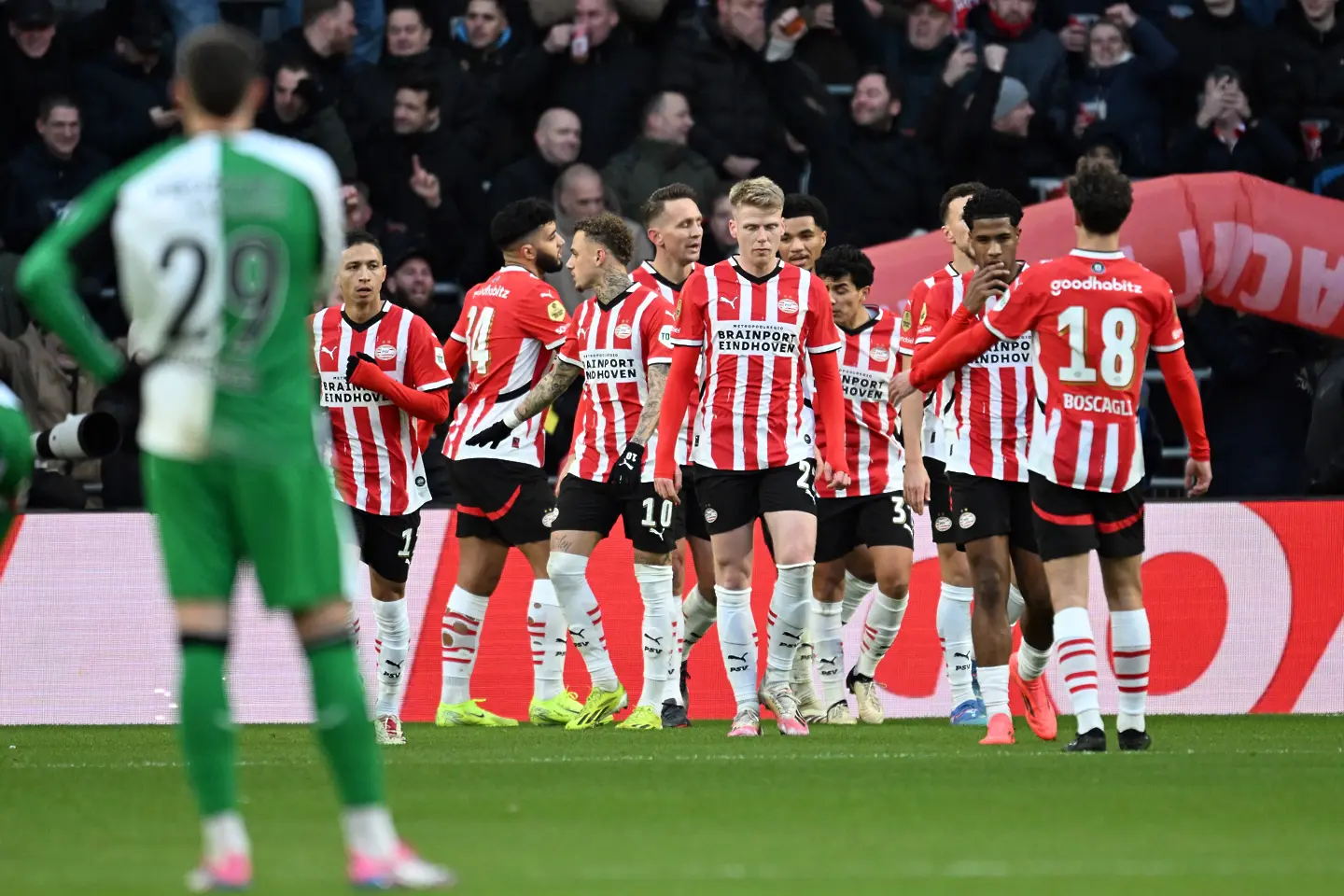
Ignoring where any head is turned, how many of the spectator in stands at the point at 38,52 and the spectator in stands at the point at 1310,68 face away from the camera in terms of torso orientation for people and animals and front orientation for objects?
0

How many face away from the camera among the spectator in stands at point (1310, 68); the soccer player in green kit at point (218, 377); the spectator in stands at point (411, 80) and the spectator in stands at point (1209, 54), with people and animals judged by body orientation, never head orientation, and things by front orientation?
1

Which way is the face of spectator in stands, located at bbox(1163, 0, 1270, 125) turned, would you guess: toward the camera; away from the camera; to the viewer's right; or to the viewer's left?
toward the camera

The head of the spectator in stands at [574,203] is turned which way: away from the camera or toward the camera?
toward the camera

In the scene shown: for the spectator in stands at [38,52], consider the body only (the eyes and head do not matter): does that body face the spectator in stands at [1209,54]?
no

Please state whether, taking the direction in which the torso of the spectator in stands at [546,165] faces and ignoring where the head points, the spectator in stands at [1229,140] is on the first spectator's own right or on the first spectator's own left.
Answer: on the first spectator's own left

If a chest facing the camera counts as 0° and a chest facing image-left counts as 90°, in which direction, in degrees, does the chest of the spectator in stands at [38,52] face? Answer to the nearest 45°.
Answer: approximately 0°

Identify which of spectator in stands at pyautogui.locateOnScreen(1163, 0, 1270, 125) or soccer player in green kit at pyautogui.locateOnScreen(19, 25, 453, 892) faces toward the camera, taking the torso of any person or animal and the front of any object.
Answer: the spectator in stands

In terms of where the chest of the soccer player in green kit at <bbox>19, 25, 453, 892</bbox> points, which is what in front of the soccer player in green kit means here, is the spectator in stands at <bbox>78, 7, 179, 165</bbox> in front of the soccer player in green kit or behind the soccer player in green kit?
in front

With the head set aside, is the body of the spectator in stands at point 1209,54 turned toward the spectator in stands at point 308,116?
no

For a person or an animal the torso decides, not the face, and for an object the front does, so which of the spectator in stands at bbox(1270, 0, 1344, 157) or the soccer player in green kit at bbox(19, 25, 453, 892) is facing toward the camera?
the spectator in stands

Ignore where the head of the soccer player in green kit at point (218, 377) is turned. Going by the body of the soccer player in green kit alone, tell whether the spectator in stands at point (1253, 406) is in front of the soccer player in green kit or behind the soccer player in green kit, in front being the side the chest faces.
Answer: in front

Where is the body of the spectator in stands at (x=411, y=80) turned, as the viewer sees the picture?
toward the camera

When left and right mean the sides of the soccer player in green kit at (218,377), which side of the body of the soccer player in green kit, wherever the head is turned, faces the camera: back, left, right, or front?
back

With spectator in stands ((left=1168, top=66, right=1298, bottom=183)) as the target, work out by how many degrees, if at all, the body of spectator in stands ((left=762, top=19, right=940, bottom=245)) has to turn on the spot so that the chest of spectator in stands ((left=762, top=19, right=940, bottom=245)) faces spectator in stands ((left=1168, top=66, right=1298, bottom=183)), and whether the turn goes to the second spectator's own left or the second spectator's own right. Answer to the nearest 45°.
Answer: approximately 135° to the second spectator's own left

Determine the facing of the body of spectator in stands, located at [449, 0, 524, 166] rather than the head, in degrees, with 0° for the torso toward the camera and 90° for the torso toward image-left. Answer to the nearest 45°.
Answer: approximately 0°

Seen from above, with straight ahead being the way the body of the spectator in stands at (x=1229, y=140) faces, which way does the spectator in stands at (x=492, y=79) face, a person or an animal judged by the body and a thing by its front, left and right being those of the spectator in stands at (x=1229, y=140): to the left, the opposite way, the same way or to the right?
the same way

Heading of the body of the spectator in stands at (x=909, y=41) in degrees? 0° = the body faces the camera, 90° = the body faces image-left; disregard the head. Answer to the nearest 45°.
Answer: approximately 45°

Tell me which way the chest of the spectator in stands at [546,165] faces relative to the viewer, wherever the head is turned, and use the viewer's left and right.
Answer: facing the viewer and to the right of the viewer
